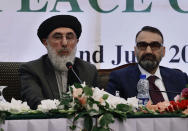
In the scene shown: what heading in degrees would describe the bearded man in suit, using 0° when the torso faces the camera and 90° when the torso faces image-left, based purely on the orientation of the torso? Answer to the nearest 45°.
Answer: approximately 0°

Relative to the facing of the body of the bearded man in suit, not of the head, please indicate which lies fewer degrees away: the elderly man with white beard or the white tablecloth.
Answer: the white tablecloth

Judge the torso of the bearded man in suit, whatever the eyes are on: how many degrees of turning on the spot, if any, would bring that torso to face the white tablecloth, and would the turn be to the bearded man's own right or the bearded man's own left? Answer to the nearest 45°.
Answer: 0° — they already face it

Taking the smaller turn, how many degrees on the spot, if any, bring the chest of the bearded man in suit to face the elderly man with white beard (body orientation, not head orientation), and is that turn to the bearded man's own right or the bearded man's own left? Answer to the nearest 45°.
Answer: approximately 90° to the bearded man's own right
